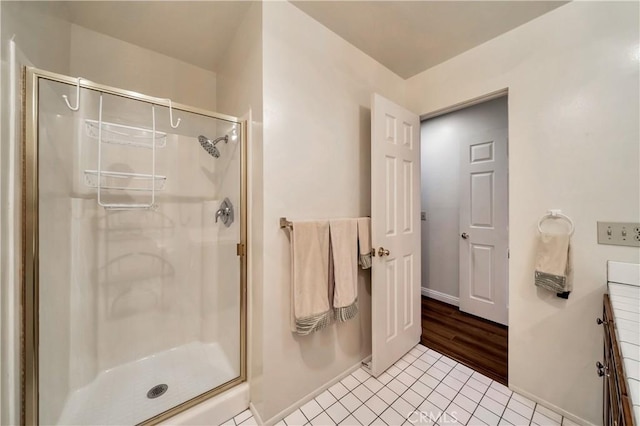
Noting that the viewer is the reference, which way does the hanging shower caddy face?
facing away from the viewer and to the left of the viewer

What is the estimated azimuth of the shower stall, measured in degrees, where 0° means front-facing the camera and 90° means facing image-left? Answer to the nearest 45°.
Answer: approximately 315°
